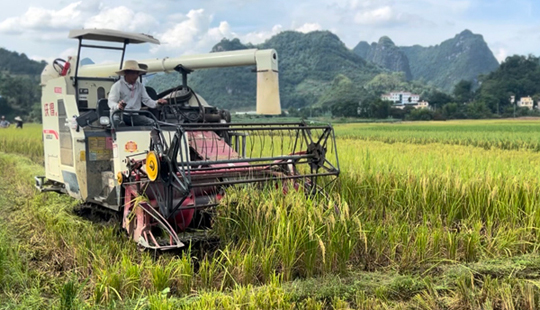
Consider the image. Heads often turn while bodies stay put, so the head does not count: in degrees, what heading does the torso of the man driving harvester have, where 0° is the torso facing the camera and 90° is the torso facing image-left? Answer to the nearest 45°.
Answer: approximately 315°

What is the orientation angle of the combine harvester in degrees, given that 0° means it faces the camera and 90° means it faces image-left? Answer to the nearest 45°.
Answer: approximately 315°
